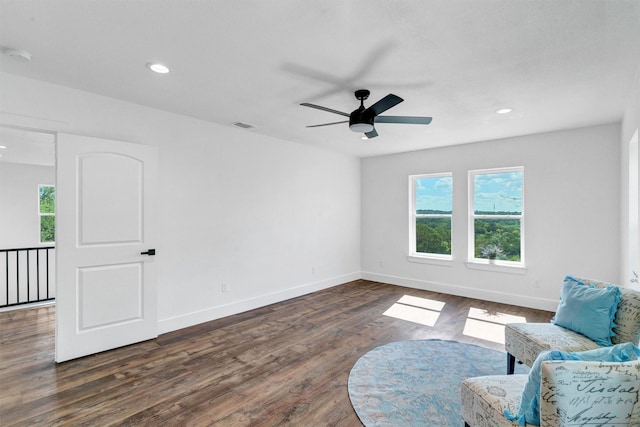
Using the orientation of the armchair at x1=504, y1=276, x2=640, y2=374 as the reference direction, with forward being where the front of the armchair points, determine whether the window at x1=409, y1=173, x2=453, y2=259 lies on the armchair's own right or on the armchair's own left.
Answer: on the armchair's own right

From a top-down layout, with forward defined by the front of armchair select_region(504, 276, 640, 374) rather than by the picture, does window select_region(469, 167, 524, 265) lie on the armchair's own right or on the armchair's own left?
on the armchair's own right

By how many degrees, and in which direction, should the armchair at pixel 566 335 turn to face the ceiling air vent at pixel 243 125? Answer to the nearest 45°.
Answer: approximately 45° to its right

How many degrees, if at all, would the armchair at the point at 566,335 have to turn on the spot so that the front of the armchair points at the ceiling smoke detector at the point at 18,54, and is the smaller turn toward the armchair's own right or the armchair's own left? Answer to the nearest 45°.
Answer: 0° — it already faces it

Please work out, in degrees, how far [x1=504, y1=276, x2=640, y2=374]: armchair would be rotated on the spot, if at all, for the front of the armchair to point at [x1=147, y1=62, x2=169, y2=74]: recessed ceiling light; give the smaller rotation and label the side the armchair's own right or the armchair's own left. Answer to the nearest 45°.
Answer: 0° — it already faces it

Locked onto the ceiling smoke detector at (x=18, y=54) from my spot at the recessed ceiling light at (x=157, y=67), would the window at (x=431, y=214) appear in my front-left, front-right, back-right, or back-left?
back-right

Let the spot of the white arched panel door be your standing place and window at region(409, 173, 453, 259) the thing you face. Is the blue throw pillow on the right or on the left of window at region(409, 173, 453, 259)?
right

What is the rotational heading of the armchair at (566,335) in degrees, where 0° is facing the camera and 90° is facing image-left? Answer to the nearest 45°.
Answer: approximately 45°

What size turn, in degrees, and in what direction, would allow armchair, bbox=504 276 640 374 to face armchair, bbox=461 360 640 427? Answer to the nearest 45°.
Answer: approximately 45° to its left
